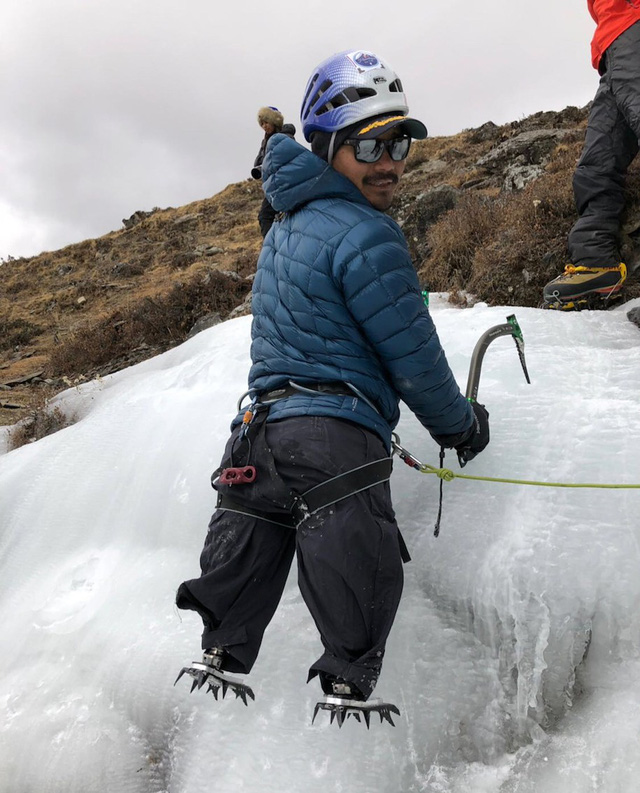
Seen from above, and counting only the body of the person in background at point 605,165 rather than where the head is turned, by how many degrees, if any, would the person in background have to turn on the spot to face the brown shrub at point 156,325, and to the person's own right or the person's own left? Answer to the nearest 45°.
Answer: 0° — they already face it

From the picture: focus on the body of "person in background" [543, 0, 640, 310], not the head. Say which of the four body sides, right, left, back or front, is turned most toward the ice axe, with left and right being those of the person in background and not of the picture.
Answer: left

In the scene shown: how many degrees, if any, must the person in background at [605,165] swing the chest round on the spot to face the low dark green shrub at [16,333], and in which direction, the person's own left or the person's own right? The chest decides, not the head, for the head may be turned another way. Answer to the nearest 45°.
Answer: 0° — they already face it

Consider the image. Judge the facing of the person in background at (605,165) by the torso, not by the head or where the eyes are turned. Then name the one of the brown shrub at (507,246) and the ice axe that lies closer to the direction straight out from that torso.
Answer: the brown shrub

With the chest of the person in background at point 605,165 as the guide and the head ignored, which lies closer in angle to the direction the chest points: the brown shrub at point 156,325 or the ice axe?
the brown shrub

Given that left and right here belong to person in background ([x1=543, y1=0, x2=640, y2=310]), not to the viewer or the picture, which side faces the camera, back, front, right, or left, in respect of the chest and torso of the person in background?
left

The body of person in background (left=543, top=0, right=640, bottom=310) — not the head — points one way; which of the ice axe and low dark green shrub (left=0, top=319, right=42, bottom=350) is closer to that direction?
the low dark green shrub

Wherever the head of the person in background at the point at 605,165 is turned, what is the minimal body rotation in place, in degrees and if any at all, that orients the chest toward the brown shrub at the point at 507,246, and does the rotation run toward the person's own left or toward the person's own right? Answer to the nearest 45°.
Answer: approximately 45° to the person's own right

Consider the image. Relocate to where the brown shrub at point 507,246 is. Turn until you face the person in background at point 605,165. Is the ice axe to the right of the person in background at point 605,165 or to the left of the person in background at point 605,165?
right
